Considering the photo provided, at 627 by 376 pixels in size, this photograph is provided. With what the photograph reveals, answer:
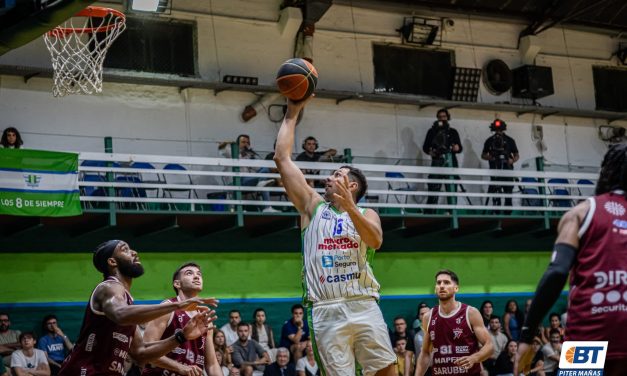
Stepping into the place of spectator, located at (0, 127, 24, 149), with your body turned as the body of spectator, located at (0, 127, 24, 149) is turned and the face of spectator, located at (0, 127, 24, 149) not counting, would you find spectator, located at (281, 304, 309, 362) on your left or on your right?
on your left

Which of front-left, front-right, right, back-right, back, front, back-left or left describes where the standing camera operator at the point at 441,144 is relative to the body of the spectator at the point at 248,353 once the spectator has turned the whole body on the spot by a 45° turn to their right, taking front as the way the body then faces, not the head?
back

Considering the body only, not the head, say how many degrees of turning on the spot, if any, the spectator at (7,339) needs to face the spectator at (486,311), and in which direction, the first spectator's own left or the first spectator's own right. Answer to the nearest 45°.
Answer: approximately 90° to the first spectator's own left

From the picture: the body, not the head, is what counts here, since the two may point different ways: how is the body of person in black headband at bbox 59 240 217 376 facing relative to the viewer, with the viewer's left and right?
facing to the right of the viewer

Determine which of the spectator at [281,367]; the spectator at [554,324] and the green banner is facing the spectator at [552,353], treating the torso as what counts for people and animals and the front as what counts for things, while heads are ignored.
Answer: the spectator at [554,324]

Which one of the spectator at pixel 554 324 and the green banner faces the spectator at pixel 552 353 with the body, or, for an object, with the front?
the spectator at pixel 554 324

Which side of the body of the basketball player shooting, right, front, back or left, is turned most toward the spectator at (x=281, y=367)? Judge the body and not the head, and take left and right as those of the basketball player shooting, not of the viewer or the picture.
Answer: back

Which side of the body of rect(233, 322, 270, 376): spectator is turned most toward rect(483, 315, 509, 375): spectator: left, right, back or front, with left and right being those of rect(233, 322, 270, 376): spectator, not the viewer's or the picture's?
left

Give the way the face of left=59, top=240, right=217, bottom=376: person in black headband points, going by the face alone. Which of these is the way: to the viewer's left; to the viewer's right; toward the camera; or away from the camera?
to the viewer's right

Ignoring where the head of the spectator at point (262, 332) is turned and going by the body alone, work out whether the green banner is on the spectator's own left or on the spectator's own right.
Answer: on the spectator's own right
